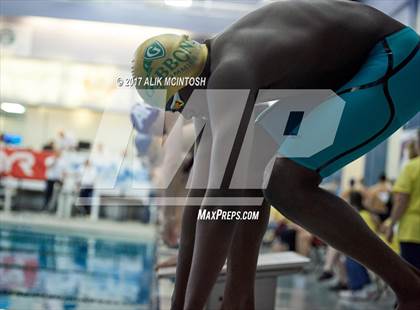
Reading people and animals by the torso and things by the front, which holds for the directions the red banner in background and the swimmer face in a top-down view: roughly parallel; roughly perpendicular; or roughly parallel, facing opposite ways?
roughly perpendicular

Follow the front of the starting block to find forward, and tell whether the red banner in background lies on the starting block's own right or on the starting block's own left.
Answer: on the starting block's own right

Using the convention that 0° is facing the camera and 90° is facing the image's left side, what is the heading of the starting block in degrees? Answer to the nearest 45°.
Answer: approximately 90°

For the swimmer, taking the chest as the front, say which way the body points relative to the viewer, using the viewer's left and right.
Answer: facing to the left of the viewer

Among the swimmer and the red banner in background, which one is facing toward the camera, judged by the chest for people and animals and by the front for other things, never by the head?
the red banner in background

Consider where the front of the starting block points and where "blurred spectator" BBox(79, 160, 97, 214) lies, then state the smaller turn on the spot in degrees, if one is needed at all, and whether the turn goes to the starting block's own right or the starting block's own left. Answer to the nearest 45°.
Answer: approximately 45° to the starting block's own right

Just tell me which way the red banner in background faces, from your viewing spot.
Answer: facing the viewer

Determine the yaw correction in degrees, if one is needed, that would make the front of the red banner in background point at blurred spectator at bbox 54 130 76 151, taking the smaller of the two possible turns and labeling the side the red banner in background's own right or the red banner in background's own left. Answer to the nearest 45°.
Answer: approximately 135° to the red banner in background's own left
